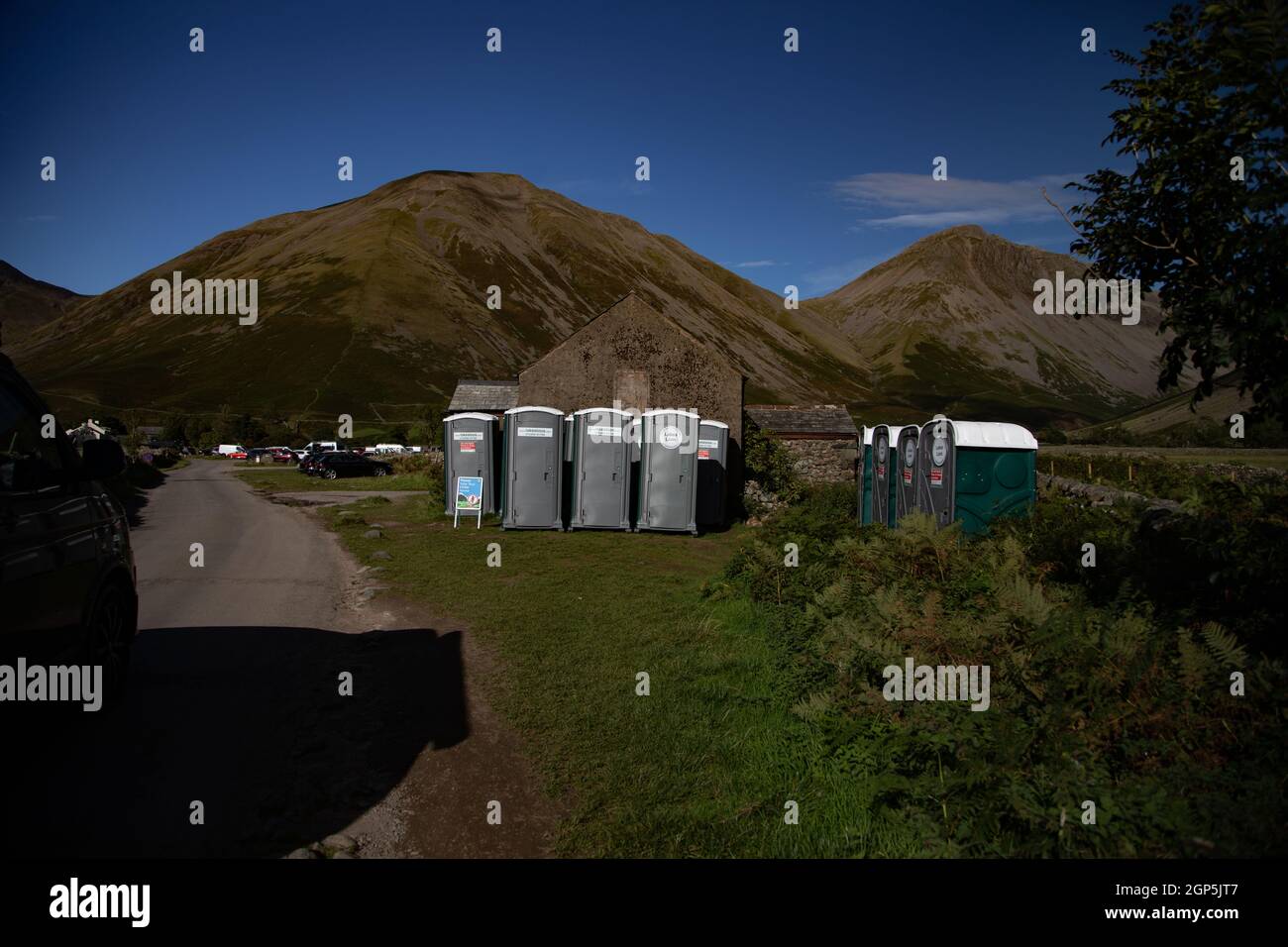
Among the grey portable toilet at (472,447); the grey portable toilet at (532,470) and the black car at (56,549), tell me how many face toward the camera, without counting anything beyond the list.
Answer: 2

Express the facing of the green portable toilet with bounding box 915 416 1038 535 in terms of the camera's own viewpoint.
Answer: facing the viewer and to the left of the viewer

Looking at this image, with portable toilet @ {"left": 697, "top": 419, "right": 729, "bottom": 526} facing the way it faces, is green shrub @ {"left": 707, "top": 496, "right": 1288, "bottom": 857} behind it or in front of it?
in front

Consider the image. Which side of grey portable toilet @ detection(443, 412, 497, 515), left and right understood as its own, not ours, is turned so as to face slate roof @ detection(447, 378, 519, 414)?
back

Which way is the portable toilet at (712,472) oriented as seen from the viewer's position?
toward the camera

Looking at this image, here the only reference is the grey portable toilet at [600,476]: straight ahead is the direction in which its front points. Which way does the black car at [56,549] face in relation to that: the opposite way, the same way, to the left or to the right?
the opposite way

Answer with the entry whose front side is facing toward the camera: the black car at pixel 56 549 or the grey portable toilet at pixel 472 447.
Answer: the grey portable toilet

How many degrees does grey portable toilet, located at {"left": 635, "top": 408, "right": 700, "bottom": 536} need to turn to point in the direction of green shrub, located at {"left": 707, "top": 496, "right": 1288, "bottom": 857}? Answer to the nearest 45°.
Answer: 0° — it already faces it

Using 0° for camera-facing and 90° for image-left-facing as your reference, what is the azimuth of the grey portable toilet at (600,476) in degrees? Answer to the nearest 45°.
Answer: approximately 0°

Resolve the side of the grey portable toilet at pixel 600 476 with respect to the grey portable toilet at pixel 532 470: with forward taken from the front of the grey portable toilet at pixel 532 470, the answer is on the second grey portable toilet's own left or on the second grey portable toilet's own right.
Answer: on the second grey portable toilet's own left

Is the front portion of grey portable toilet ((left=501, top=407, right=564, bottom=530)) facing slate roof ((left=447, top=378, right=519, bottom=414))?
no

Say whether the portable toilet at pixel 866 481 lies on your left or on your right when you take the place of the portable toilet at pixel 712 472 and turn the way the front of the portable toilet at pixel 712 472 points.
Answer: on your left

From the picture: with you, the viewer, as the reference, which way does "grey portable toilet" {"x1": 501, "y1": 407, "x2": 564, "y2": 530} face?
facing the viewer

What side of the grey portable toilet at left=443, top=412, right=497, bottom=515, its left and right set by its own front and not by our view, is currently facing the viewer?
front
